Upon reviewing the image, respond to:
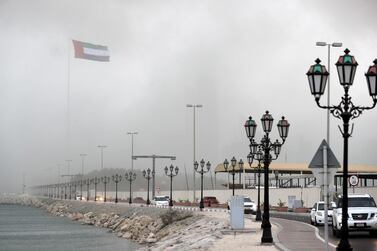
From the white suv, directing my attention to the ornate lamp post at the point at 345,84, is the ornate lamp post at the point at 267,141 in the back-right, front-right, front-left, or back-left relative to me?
front-right

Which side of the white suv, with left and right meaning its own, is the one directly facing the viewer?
front

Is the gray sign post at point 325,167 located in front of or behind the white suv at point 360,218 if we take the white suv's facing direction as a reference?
in front

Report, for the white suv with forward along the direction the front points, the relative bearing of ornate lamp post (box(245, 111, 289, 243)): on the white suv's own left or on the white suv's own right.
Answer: on the white suv's own right

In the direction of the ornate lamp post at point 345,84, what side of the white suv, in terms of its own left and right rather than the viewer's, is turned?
front
